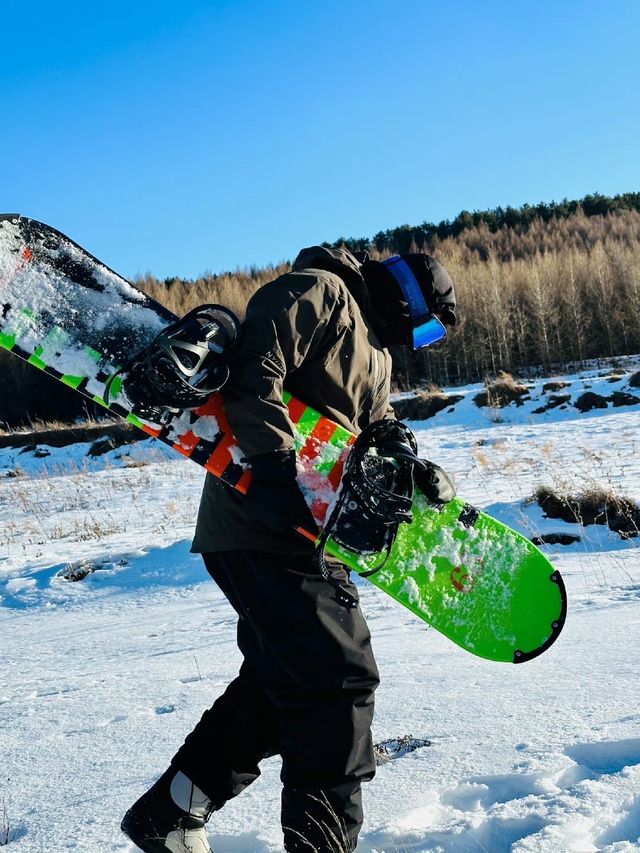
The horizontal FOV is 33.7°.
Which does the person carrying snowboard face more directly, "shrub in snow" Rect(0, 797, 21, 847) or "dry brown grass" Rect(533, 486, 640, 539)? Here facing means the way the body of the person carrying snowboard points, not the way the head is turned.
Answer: the dry brown grass

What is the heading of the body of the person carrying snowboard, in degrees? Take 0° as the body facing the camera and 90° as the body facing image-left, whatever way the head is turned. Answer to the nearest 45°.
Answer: approximately 270°

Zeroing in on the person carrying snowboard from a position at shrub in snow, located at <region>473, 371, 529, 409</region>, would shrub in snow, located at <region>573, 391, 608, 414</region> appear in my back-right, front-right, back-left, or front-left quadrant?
front-left

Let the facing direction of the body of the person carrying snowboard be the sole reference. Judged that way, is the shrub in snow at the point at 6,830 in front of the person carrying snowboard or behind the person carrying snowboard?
behind

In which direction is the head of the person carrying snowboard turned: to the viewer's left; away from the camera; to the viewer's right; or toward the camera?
to the viewer's right

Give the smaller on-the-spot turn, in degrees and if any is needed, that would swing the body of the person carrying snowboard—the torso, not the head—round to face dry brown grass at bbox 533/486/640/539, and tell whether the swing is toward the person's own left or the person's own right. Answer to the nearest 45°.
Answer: approximately 45° to the person's own left

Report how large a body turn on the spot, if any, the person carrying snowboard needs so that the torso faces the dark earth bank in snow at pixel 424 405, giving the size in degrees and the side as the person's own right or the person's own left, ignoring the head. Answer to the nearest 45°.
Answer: approximately 90° to the person's own left

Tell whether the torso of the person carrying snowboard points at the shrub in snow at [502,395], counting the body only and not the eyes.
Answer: no
